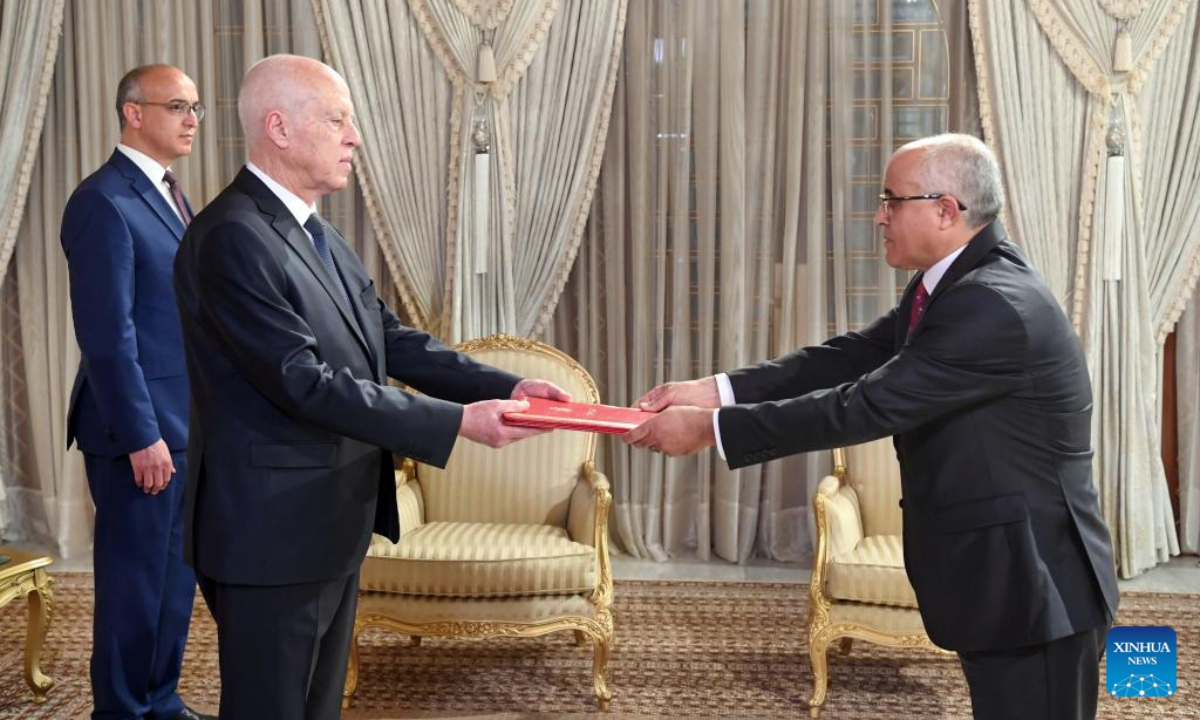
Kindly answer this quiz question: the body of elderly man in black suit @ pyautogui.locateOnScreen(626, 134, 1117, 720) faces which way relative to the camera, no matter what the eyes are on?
to the viewer's left

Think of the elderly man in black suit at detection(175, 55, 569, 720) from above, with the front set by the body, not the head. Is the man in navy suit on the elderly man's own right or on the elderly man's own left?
on the elderly man's own left

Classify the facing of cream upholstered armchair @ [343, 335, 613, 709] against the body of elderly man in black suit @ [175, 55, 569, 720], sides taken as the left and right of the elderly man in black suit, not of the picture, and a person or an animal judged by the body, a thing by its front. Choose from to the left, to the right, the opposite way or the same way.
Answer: to the right

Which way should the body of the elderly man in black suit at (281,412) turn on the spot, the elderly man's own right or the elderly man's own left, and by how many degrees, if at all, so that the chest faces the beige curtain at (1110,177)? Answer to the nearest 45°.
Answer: approximately 45° to the elderly man's own left

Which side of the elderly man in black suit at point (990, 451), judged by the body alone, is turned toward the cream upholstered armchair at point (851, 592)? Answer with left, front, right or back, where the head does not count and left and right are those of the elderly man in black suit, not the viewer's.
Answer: right

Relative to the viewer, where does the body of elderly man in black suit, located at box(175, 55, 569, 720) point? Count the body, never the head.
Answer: to the viewer's right

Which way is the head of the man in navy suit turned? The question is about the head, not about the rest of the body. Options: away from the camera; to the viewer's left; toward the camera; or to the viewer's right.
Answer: to the viewer's right

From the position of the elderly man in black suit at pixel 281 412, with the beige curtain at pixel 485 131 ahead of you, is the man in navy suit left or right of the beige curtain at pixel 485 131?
left

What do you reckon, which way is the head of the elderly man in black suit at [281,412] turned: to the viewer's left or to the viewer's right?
to the viewer's right

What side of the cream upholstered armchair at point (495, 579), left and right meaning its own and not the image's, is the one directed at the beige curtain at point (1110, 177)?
left

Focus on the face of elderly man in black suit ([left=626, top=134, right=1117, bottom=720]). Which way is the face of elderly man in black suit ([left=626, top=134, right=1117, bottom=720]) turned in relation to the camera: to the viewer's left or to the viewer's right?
to the viewer's left
